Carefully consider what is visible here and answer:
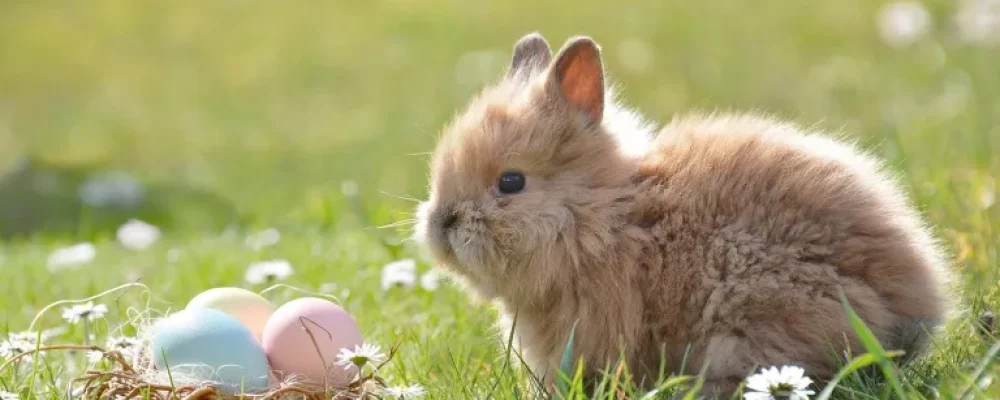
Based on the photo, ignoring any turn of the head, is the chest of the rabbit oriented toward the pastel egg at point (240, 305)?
yes

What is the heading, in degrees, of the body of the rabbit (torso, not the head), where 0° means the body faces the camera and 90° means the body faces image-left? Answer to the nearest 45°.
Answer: approximately 90°

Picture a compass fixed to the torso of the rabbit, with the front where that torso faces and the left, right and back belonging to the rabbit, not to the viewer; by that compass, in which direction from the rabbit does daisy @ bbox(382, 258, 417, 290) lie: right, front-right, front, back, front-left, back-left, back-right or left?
front-right

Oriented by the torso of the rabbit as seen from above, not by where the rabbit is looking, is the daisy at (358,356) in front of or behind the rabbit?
in front

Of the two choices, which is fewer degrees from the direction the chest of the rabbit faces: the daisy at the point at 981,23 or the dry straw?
the dry straw

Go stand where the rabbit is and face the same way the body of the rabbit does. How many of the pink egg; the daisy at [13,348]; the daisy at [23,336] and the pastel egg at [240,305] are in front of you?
4

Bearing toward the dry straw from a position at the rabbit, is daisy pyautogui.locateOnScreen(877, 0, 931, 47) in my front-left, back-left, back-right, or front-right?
back-right

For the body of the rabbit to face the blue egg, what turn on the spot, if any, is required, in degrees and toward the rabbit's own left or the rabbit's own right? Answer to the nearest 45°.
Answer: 0° — it already faces it

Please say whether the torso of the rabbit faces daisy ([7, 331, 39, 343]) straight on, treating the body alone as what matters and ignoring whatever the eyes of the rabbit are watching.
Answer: yes

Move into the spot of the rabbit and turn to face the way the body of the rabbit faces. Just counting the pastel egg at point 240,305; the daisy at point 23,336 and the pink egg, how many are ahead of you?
3

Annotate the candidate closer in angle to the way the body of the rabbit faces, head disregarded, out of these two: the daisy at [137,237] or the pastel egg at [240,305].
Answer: the pastel egg
